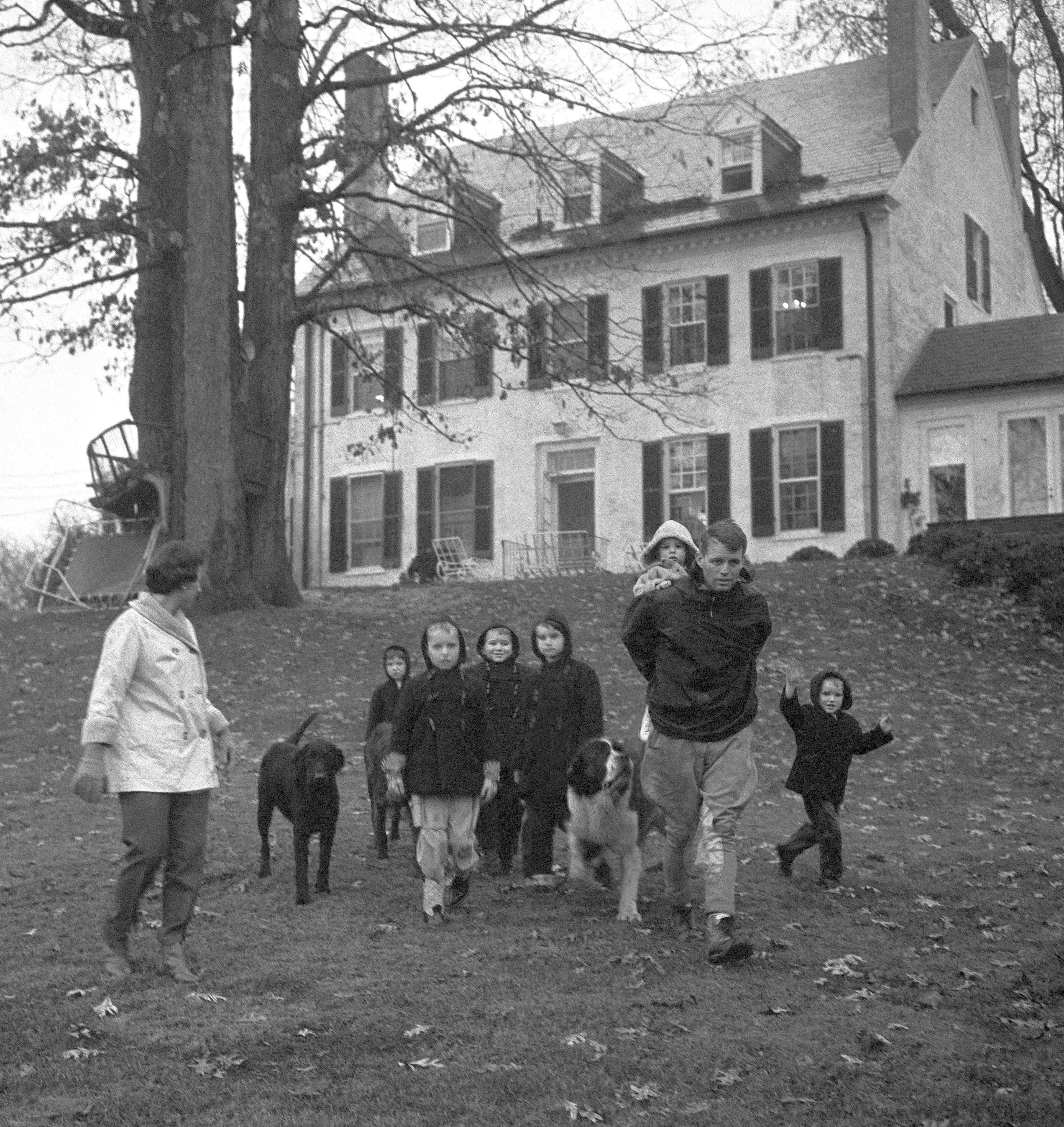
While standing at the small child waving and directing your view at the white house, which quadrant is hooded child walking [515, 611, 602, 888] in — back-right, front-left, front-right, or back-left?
back-left

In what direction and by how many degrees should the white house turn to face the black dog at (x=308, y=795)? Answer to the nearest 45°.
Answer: approximately 45° to its left

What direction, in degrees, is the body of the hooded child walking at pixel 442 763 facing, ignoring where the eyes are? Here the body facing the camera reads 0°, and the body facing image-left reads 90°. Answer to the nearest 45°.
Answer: approximately 0°

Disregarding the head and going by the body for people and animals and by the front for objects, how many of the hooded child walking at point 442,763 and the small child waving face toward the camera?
2

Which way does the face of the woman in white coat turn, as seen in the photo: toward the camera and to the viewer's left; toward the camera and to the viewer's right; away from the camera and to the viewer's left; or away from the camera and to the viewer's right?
away from the camera and to the viewer's right

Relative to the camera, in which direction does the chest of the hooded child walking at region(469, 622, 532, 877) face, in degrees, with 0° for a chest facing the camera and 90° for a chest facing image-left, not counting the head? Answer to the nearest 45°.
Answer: approximately 0°
